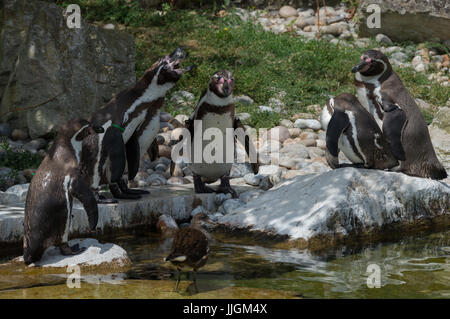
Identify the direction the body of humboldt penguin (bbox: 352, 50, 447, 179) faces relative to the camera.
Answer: to the viewer's left

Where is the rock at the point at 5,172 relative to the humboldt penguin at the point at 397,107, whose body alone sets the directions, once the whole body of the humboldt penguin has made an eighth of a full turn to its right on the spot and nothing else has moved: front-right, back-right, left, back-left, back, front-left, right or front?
front-left

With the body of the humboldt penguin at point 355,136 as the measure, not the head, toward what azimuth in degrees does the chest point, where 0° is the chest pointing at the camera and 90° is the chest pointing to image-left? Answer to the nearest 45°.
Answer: approximately 90°

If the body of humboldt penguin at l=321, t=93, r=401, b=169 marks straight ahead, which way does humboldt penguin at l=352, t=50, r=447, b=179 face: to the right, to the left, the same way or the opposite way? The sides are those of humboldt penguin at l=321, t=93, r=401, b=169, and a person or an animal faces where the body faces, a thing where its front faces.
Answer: the same way

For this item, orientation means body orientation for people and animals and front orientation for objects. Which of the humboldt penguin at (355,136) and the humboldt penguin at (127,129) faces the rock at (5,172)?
the humboldt penguin at (355,136)

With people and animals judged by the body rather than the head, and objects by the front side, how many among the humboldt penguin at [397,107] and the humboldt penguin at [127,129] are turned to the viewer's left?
1

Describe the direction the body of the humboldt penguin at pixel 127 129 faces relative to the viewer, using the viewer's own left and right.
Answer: facing to the right of the viewer

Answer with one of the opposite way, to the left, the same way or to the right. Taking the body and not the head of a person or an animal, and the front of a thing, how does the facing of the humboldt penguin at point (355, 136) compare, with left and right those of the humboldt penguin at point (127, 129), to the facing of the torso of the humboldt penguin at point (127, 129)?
the opposite way

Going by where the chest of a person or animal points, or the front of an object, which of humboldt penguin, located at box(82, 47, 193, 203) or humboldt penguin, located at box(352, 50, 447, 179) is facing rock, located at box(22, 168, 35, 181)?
humboldt penguin, located at box(352, 50, 447, 179)

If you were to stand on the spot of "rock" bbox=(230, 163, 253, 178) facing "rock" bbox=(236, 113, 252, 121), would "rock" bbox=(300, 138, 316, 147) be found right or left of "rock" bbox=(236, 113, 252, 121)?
right

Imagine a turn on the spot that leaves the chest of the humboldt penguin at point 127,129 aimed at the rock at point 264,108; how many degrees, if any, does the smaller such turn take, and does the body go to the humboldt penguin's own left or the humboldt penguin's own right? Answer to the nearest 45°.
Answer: approximately 45° to the humboldt penguin's own left

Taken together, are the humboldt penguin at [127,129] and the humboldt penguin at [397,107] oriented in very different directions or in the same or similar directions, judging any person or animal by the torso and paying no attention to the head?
very different directions

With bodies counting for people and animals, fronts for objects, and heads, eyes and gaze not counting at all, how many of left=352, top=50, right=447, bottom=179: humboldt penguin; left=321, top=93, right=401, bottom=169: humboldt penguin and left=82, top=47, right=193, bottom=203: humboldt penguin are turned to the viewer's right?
1
